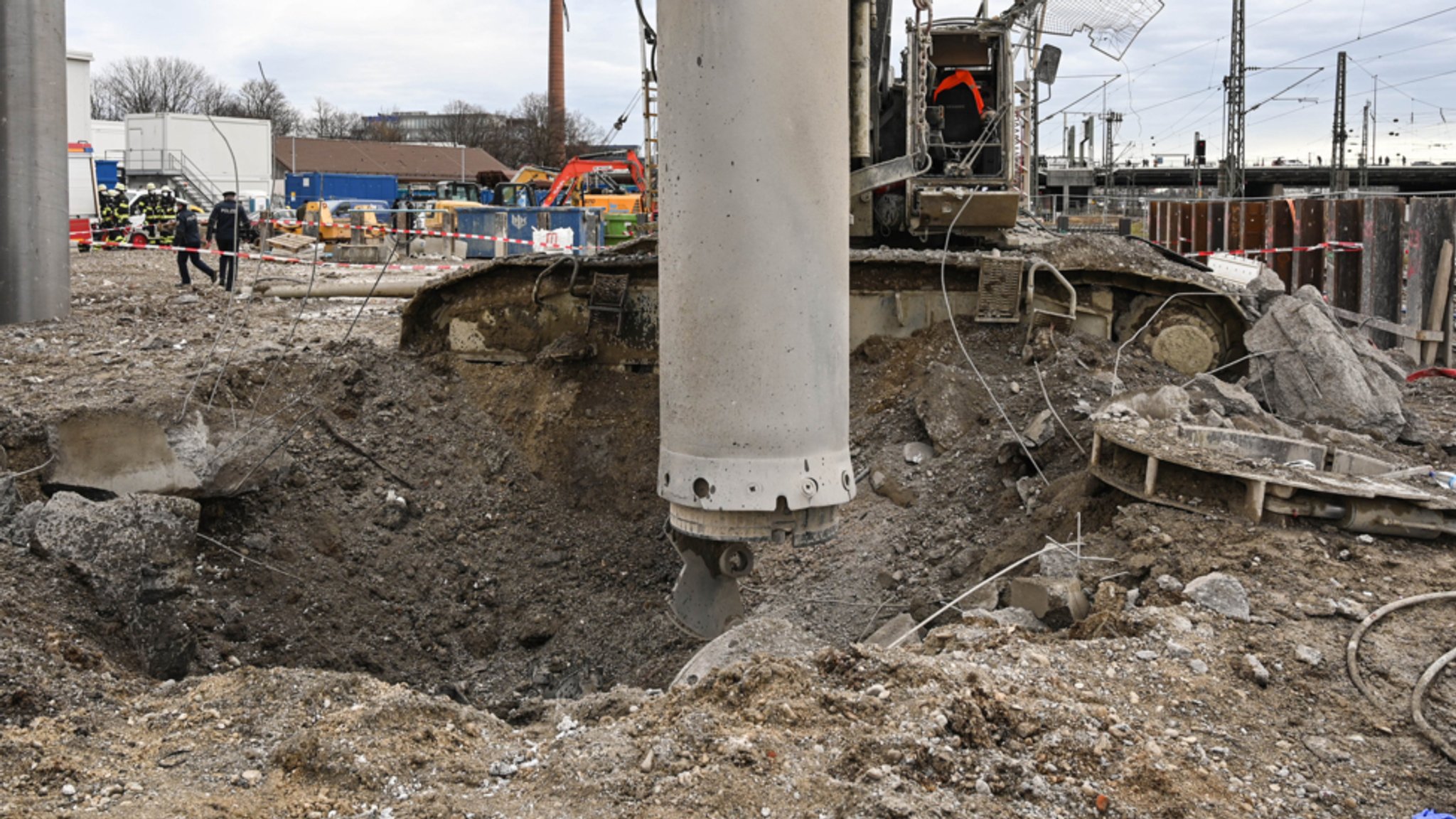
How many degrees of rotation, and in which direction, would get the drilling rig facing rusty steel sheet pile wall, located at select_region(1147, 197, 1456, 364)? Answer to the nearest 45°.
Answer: approximately 135° to its left

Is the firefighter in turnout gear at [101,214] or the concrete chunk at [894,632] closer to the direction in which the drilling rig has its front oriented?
the concrete chunk

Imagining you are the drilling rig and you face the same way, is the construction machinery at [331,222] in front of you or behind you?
behind

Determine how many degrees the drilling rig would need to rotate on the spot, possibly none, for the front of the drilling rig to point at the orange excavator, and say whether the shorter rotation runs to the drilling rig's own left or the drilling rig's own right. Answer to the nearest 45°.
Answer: approximately 180°

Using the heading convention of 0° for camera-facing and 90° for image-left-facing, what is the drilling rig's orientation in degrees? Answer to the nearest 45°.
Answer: approximately 0°

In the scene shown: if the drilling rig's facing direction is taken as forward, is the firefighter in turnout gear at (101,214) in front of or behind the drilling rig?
behind

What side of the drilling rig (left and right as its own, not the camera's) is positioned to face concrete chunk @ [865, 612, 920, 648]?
front

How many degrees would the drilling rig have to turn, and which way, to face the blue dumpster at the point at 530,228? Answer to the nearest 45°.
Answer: approximately 180°

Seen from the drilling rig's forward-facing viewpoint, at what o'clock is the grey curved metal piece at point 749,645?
The grey curved metal piece is roughly at 12 o'clock from the drilling rig.

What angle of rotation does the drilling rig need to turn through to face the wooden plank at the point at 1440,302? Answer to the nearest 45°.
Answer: approximately 135° to its left
